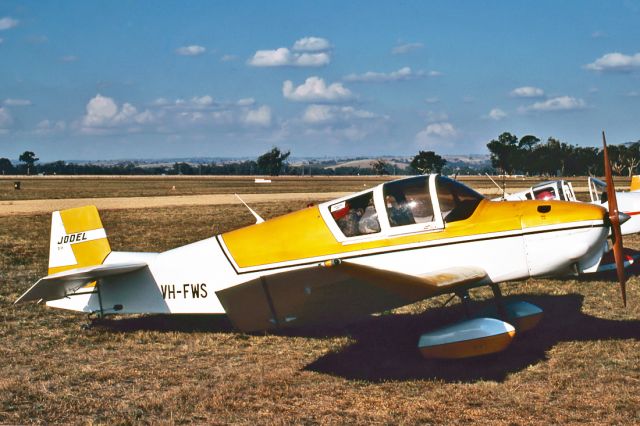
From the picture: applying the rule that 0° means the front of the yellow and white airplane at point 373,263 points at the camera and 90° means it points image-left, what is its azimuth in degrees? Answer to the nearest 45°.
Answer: approximately 270°
